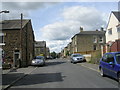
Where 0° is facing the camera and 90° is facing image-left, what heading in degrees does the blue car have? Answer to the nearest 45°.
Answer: approximately 315°

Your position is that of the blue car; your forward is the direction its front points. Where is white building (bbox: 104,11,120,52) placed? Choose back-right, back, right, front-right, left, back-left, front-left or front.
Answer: back-left
